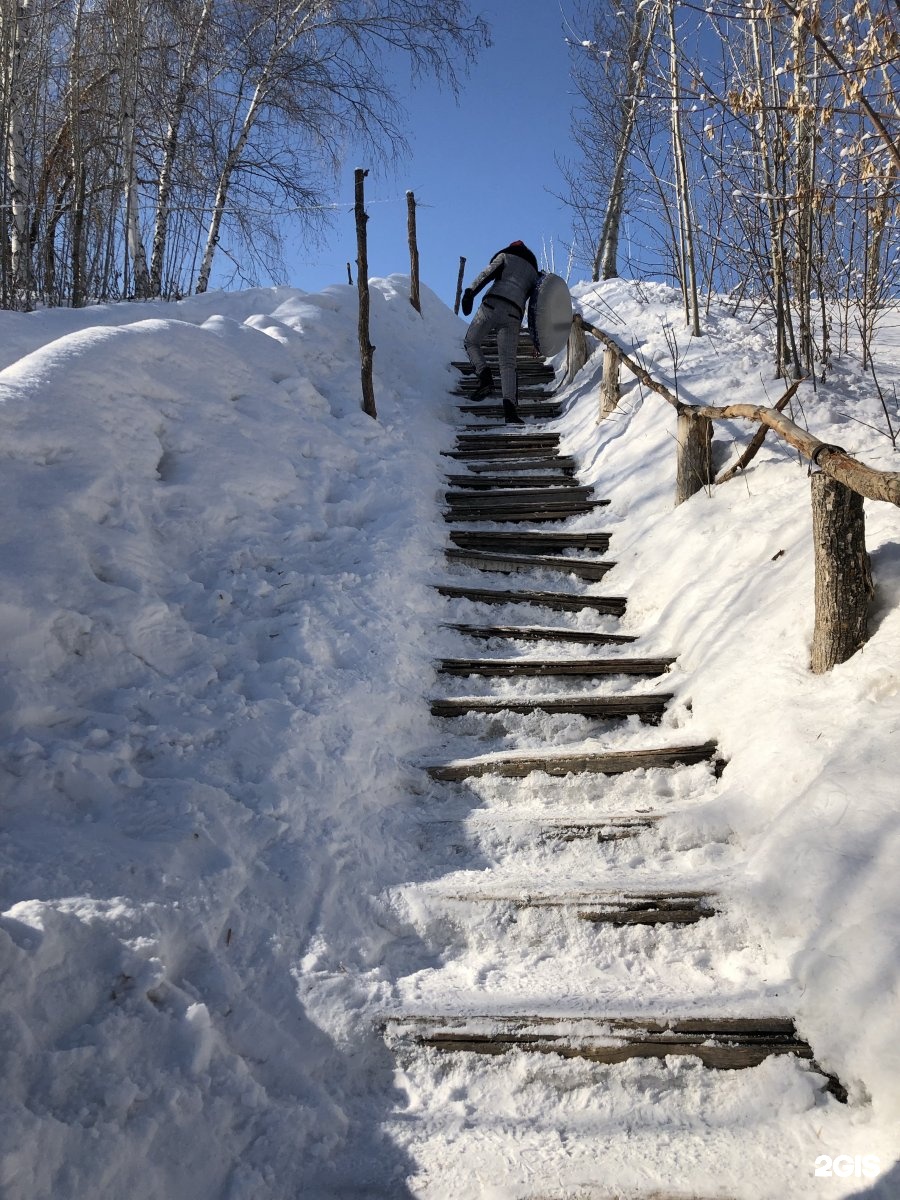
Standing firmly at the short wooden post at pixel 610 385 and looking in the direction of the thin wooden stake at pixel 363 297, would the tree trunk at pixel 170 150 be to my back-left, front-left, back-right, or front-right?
front-right

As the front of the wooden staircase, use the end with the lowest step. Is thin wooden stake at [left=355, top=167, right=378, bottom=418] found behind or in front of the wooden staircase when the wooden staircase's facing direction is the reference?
behind

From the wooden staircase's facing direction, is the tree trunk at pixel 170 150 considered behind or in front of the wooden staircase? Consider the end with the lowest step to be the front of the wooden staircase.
behind

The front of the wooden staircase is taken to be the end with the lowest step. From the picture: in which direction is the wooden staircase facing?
toward the camera

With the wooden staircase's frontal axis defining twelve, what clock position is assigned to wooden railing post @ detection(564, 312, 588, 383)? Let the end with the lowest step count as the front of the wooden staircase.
The wooden railing post is roughly at 6 o'clock from the wooden staircase.

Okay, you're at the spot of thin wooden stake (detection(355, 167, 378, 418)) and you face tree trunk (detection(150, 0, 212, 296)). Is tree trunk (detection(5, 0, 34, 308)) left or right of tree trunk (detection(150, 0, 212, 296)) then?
left

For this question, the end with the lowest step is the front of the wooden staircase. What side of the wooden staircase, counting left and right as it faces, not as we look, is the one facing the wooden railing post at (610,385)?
back

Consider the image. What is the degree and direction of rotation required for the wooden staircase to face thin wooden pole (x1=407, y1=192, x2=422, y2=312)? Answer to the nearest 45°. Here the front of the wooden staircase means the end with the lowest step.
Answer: approximately 180°

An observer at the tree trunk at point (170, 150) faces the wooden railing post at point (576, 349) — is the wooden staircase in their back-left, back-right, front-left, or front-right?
front-right

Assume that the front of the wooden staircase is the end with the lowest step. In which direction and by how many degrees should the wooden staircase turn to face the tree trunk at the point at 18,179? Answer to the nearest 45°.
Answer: approximately 135° to its right
